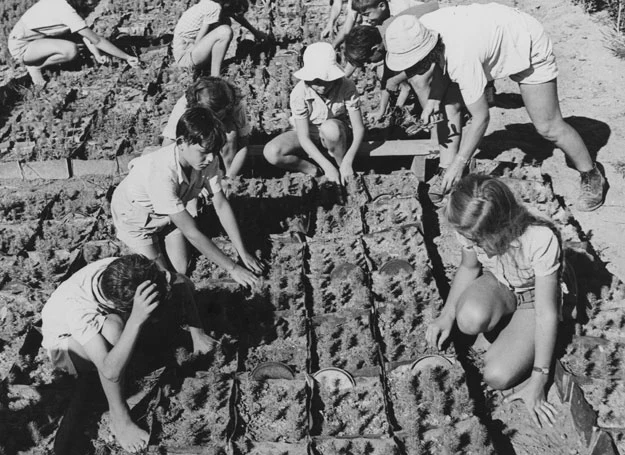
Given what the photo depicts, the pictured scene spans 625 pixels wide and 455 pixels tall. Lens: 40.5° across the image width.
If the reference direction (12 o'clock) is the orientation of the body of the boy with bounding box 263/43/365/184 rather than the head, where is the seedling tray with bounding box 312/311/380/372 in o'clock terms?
The seedling tray is roughly at 12 o'clock from the boy.

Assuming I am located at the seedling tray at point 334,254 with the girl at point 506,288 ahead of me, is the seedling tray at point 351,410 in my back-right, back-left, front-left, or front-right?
front-right

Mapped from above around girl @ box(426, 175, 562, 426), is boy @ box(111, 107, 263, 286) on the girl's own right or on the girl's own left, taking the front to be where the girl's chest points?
on the girl's own right

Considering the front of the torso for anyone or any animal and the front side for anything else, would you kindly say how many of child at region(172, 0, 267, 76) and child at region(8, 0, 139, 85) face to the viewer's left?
0

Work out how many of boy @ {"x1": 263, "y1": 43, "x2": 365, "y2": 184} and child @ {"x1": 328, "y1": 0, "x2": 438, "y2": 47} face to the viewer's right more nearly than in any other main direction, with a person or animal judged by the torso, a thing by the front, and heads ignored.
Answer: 0

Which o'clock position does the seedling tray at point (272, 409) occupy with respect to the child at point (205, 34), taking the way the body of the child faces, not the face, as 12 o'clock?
The seedling tray is roughly at 3 o'clock from the child.

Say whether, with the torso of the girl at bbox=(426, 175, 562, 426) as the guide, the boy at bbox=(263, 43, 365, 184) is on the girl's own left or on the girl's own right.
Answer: on the girl's own right

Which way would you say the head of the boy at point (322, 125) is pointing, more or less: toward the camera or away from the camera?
toward the camera

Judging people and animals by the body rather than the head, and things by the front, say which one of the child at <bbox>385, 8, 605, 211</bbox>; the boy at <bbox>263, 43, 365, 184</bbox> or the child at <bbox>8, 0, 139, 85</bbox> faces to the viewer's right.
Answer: the child at <bbox>8, 0, 139, 85</bbox>

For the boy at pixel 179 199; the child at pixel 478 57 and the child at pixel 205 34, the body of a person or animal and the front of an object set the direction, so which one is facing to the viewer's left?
the child at pixel 478 57

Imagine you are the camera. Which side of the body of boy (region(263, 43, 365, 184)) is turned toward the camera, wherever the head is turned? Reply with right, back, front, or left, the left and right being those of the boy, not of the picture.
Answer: front

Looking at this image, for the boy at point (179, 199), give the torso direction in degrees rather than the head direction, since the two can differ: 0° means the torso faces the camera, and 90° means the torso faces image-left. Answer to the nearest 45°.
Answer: approximately 315°

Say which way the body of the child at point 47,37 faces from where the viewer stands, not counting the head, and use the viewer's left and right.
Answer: facing to the right of the viewer

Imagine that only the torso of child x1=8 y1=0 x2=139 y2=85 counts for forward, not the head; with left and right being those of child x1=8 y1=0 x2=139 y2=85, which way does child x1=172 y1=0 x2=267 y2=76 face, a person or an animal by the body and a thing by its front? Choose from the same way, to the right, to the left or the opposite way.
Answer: the same way

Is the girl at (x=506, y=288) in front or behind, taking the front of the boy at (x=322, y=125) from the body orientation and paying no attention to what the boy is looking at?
in front

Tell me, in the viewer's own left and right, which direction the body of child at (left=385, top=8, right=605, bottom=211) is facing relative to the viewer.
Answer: facing to the left of the viewer
